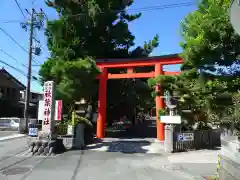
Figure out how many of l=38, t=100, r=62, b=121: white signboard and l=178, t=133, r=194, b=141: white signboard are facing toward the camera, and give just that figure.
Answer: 2

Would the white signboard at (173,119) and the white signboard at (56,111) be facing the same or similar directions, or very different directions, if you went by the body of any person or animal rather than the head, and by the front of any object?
same or similar directions

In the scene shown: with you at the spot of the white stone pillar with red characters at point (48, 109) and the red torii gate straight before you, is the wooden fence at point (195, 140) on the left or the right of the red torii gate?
right

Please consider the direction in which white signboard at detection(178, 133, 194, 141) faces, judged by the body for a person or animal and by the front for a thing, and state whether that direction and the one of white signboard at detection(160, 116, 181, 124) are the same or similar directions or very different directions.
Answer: same or similar directions

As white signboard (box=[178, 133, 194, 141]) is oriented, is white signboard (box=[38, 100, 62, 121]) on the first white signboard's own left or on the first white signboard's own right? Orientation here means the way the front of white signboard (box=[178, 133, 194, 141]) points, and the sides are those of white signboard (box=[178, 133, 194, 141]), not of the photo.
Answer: on the first white signboard's own right

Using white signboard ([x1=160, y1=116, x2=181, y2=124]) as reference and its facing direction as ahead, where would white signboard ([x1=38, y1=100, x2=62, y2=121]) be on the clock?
white signboard ([x1=38, y1=100, x2=62, y2=121]) is roughly at 3 o'clock from white signboard ([x1=160, y1=116, x2=181, y2=124]).

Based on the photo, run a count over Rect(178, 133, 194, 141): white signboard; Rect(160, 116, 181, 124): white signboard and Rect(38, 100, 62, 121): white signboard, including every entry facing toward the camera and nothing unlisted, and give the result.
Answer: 3

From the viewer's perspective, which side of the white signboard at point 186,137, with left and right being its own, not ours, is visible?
front

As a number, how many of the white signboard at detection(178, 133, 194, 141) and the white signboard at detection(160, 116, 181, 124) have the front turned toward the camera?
2

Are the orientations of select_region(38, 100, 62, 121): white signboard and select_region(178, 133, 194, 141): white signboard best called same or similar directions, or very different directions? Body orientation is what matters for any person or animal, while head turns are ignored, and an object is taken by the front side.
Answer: same or similar directions

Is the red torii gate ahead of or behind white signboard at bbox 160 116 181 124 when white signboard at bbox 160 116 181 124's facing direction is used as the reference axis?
behind

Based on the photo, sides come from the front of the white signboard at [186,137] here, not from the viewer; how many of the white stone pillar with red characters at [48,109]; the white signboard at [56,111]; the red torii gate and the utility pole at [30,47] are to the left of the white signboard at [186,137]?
0

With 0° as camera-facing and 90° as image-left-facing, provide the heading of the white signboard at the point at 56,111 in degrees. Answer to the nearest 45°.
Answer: approximately 0°

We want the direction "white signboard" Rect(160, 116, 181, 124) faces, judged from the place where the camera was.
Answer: facing the viewer

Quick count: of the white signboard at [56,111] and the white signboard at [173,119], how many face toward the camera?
2

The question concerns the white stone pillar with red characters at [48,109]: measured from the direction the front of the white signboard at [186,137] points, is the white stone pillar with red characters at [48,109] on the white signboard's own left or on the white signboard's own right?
on the white signboard's own right
